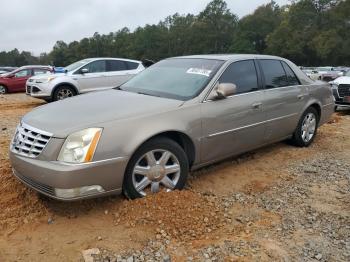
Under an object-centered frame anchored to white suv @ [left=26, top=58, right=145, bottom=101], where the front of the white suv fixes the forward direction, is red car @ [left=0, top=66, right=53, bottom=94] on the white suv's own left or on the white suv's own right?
on the white suv's own right

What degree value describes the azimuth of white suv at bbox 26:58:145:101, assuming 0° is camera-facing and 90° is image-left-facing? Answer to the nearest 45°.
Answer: approximately 45°

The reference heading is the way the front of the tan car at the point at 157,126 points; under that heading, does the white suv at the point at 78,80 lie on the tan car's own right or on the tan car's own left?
on the tan car's own right

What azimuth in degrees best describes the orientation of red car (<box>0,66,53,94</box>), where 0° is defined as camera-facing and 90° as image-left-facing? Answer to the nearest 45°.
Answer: approximately 90°

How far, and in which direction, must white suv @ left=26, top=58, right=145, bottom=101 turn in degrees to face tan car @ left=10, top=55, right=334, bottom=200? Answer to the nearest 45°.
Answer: approximately 45° to its left

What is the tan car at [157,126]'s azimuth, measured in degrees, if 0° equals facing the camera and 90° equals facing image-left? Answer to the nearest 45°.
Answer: approximately 45°

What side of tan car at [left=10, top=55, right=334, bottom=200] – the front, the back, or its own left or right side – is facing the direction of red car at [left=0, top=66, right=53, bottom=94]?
right
